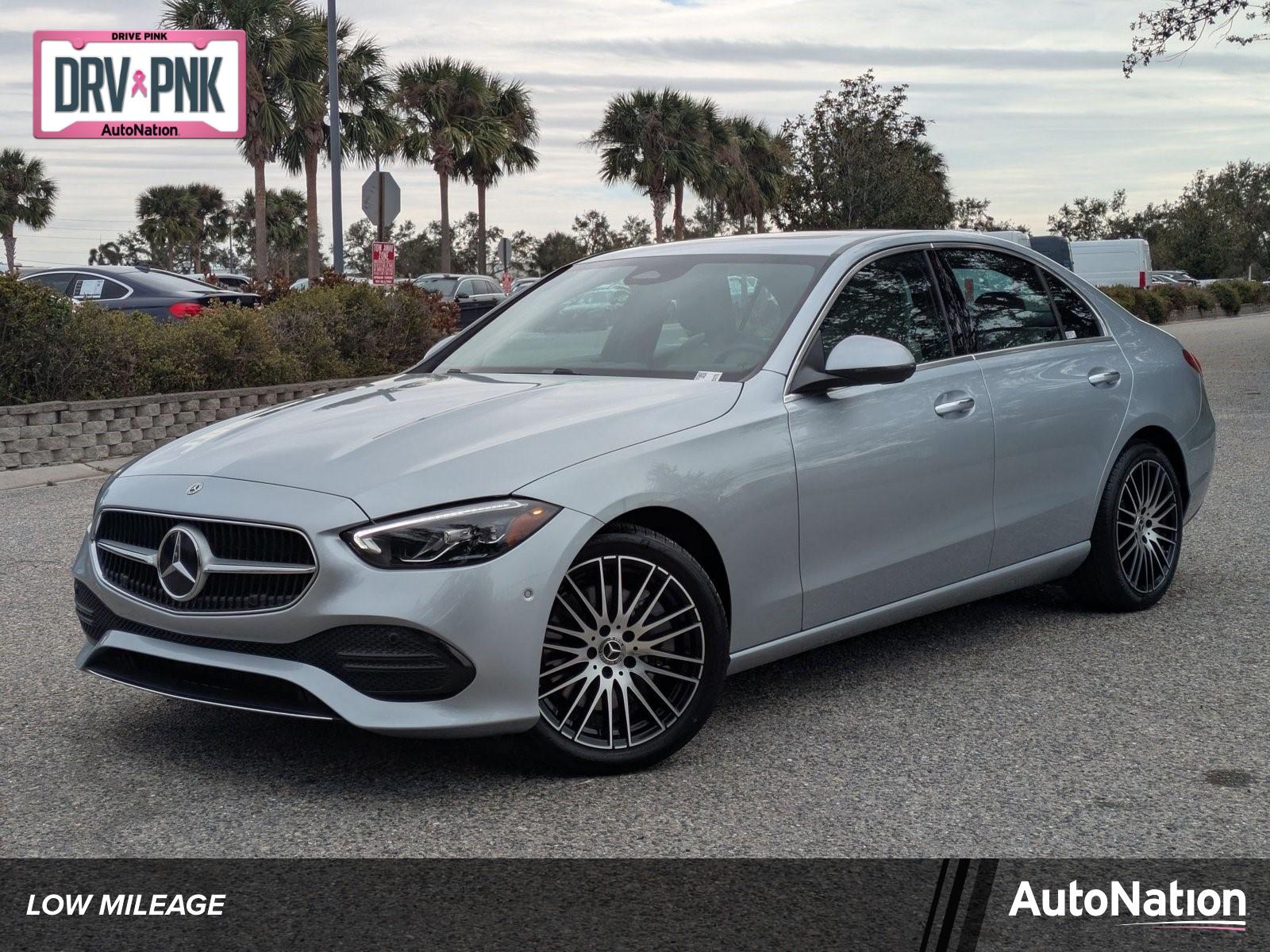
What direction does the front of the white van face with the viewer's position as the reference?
facing to the left of the viewer

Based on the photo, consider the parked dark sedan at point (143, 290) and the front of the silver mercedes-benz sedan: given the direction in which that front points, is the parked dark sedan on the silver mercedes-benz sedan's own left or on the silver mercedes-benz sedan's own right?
on the silver mercedes-benz sedan's own right

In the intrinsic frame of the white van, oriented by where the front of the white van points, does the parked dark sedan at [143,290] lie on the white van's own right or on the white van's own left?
on the white van's own left

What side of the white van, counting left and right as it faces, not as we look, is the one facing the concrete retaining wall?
left

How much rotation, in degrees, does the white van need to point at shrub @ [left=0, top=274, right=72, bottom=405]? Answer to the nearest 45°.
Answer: approximately 90° to its left

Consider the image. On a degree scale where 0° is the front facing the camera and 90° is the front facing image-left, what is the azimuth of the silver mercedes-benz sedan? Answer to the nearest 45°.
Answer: approximately 45°

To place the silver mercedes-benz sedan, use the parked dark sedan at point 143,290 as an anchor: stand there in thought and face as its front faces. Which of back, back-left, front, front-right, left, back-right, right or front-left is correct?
back-left

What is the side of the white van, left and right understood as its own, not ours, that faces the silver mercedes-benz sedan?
left

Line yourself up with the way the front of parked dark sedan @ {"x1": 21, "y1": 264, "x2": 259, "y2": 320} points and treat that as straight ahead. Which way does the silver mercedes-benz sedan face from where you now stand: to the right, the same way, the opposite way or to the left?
to the left

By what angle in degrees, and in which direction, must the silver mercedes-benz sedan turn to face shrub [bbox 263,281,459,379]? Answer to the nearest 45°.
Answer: approximately 135° to its right

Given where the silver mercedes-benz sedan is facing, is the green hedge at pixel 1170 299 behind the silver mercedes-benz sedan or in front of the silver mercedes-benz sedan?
behind

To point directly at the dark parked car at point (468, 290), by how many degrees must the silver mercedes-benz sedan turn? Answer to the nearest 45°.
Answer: approximately 135° to its right
